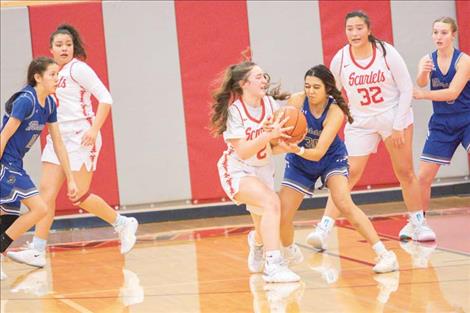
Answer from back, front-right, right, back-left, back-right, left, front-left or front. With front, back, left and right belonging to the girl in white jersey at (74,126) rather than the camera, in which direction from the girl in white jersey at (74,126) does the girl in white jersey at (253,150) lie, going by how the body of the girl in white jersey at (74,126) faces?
left

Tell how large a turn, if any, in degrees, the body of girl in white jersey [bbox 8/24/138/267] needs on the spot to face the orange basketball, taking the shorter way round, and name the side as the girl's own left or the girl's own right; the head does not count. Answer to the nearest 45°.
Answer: approximately 90° to the girl's own left

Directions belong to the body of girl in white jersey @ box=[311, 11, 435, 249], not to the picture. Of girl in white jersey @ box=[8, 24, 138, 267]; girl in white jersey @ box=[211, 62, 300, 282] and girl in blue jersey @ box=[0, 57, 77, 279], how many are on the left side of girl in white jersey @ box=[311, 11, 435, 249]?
0

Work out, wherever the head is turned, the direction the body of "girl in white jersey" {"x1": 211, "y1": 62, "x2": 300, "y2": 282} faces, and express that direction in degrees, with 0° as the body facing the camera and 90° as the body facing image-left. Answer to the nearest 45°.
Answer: approximately 315°

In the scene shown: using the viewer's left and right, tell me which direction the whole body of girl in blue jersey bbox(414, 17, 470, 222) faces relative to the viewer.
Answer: facing the viewer and to the left of the viewer

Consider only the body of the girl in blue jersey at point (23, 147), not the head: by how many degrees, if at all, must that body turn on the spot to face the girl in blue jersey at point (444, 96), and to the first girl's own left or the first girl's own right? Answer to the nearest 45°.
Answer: approximately 45° to the first girl's own left

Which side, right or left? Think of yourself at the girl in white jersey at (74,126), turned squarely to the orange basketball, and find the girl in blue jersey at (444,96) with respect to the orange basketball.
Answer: left

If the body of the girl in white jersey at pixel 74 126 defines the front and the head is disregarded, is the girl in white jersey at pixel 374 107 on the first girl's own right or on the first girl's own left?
on the first girl's own left

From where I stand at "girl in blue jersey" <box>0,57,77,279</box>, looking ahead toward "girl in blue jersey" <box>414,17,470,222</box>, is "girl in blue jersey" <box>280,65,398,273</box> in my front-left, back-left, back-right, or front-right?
front-right

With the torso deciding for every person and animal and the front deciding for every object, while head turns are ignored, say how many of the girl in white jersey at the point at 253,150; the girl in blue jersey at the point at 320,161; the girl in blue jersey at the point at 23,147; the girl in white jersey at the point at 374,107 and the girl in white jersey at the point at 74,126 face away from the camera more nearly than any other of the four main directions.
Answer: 0

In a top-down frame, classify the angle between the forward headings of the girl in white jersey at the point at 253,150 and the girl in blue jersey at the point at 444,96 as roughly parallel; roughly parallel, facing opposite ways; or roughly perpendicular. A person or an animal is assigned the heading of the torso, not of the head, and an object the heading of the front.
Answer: roughly perpendicular

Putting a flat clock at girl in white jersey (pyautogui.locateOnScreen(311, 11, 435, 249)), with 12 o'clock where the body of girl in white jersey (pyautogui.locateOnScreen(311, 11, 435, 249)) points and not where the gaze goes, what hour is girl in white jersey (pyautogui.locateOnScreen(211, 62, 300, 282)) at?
girl in white jersey (pyautogui.locateOnScreen(211, 62, 300, 282)) is roughly at 1 o'clock from girl in white jersey (pyautogui.locateOnScreen(311, 11, 435, 249)).

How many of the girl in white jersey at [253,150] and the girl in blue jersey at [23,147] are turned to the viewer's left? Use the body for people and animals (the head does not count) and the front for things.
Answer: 0

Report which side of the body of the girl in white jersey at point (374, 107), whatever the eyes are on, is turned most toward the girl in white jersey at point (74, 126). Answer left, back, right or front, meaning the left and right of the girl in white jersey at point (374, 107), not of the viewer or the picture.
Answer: right

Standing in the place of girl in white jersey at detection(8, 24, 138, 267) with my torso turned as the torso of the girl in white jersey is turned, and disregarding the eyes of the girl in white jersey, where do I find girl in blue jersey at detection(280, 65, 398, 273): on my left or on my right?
on my left
